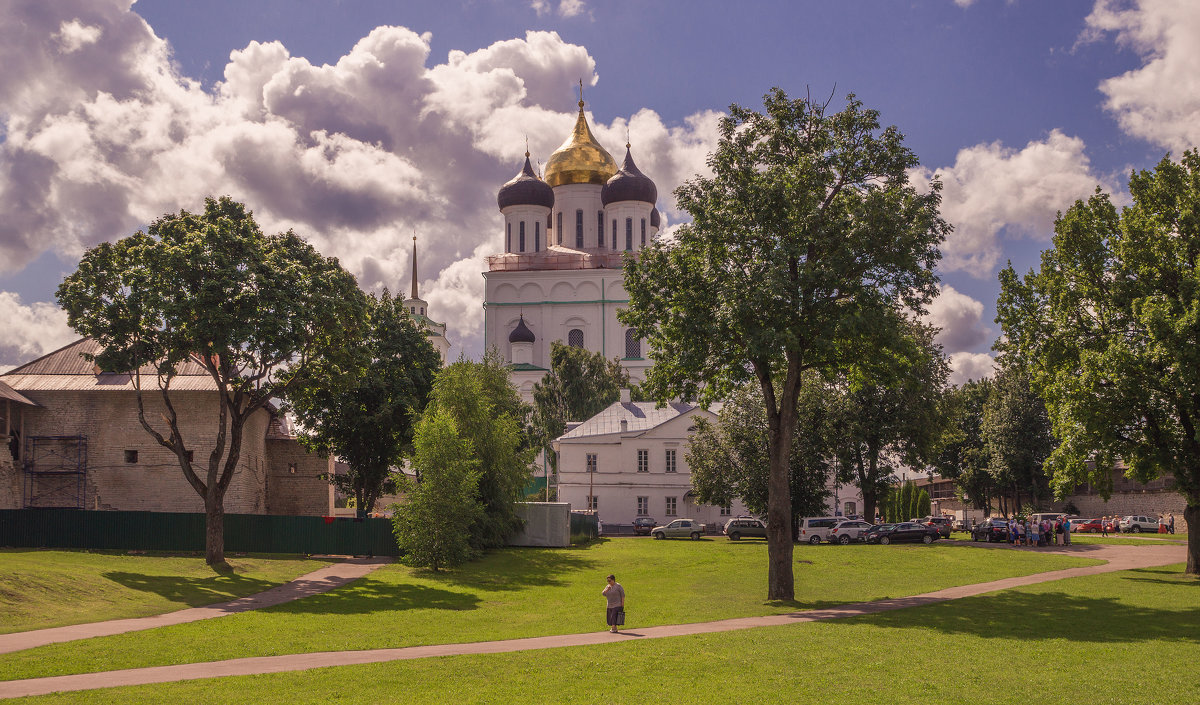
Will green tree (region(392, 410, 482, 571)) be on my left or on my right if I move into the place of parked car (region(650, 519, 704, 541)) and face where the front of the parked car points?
on my left

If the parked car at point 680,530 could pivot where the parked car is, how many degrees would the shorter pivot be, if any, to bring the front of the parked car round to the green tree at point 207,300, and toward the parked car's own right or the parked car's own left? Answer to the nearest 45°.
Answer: approximately 45° to the parked car's own left

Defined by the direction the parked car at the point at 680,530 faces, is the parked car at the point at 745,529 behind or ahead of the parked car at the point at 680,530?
behind

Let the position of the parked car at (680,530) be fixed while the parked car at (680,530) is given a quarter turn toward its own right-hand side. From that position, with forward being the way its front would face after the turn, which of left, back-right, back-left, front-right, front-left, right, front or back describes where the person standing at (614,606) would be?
back

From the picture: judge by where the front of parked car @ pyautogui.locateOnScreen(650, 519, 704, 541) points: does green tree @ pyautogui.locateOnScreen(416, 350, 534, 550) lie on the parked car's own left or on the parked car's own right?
on the parked car's own left

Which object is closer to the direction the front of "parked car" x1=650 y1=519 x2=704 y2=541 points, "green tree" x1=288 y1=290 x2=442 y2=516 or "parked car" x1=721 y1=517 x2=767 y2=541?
the green tree

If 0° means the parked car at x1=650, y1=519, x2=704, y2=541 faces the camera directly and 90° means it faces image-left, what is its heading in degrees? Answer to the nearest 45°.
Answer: approximately 90°

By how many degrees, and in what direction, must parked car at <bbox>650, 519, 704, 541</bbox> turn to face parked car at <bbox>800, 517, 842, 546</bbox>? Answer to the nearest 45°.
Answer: approximately 135° to its left

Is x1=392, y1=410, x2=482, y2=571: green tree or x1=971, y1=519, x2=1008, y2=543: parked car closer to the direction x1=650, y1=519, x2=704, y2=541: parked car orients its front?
the green tree
